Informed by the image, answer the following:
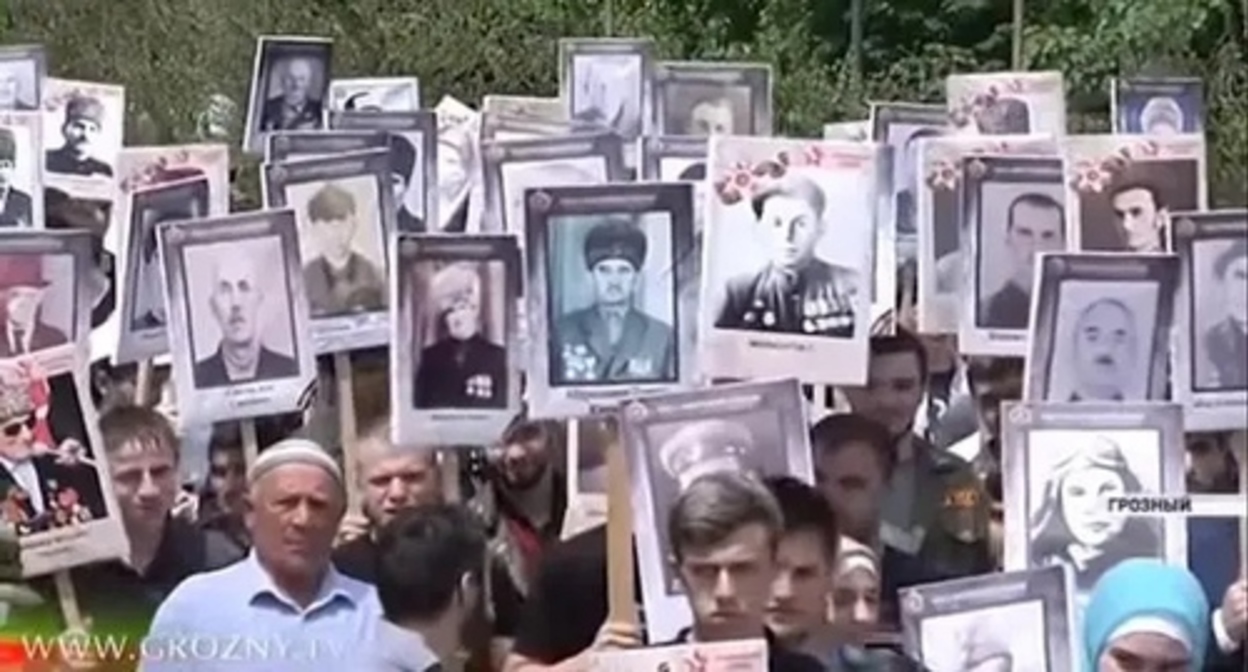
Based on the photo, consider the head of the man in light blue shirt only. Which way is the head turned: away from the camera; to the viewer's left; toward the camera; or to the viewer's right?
toward the camera

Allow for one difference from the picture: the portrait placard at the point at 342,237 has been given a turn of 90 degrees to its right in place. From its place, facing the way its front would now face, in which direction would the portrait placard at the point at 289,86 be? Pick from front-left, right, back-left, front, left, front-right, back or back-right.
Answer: right

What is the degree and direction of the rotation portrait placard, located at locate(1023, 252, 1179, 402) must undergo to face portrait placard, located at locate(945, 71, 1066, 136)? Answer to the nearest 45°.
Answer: approximately 180°

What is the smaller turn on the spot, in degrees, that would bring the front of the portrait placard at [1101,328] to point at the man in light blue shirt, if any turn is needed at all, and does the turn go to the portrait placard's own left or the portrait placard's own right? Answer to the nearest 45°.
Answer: approximately 90° to the portrait placard's own right

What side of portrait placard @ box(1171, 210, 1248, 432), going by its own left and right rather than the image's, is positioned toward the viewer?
front

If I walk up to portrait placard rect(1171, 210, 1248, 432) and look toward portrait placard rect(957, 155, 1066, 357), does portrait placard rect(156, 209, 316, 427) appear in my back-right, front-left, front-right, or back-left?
front-left

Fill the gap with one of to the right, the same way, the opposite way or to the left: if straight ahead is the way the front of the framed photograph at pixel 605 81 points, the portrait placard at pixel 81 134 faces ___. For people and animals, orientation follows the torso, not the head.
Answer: the same way

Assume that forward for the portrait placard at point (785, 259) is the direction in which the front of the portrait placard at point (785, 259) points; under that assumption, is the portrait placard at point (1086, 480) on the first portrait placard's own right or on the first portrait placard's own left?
on the first portrait placard's own left

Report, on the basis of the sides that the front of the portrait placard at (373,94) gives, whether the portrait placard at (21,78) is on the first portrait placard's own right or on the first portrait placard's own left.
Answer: on the first portrait placard's own right

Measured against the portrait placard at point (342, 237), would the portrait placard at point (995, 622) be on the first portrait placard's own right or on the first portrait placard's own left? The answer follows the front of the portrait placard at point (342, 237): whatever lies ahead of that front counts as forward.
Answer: on the first portrait placard's own left

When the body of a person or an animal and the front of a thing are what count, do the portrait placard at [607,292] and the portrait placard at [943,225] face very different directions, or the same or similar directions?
same or similar directions

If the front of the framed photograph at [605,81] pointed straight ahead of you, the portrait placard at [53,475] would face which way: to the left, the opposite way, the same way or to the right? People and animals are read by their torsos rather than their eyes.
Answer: the same way

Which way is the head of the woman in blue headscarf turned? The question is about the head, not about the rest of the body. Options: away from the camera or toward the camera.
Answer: toward the camera

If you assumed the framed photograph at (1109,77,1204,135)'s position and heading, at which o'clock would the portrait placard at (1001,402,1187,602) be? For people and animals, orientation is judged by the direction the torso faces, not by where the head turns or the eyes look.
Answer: The portrait placard is roughly at 12 o'clock from the framed photograph.

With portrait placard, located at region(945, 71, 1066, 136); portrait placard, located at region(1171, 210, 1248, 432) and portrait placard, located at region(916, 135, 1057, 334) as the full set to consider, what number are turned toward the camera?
3

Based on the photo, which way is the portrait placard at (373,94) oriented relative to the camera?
toward the camera

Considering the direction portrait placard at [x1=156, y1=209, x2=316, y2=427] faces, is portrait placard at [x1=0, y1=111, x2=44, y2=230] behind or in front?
behind
